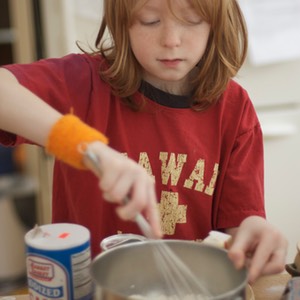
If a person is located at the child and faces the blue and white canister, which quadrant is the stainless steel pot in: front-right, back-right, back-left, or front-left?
front-left

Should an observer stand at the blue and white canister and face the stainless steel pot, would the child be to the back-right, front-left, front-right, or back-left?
front-left

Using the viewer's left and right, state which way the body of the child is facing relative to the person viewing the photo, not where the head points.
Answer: facing the viewer

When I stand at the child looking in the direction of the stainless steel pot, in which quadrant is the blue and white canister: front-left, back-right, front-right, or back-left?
front-right
